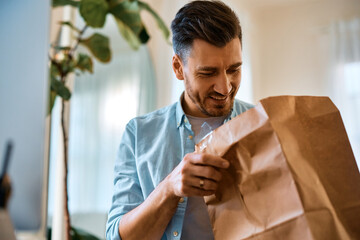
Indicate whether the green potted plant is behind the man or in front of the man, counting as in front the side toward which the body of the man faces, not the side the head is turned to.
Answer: behind

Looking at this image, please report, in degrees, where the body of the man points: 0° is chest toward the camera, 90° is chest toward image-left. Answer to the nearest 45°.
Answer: approximately 315°
